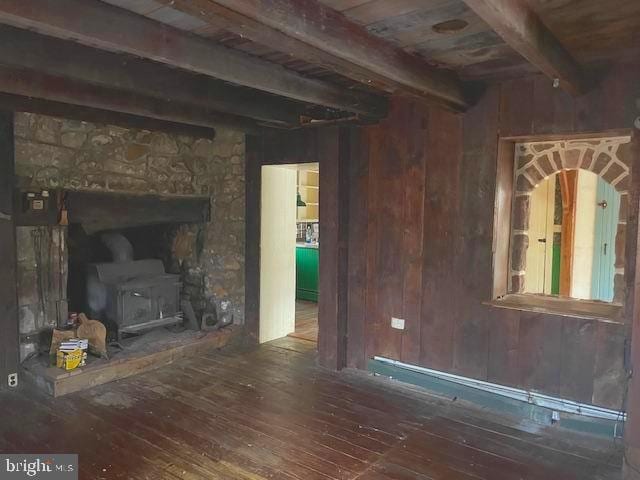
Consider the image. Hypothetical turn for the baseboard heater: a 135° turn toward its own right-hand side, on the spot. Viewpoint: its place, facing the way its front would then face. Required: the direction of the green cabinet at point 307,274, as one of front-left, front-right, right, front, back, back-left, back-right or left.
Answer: front-left

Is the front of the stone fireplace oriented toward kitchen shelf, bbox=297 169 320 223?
no

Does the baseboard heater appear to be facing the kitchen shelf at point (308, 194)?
no

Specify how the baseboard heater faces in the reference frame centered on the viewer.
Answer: facing the viewer and to the left of the viewer

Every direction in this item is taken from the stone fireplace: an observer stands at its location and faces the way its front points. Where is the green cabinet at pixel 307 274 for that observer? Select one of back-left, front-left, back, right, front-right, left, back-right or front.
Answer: left

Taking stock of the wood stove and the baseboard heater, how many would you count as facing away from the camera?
0

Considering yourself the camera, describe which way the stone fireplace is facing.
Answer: facing the viewer and to the right of the viewer
